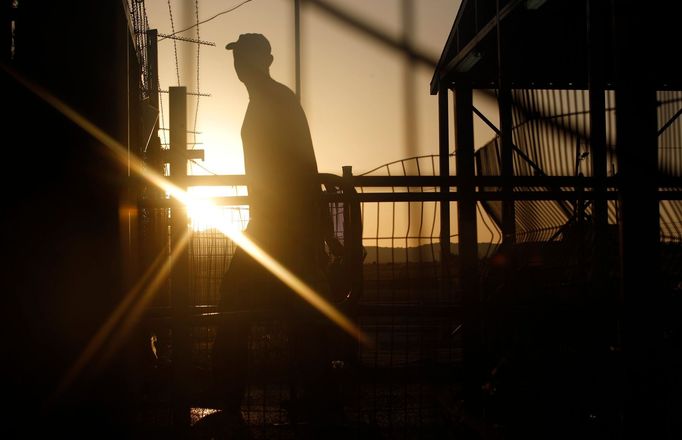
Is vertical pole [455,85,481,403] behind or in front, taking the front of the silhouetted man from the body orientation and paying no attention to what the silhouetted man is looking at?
behind

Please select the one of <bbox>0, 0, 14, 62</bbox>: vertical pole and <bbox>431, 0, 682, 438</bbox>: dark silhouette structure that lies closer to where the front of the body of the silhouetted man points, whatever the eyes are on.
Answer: the vertical pole

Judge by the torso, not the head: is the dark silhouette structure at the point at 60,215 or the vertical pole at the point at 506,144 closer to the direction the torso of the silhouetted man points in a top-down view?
the dark silhouette structure

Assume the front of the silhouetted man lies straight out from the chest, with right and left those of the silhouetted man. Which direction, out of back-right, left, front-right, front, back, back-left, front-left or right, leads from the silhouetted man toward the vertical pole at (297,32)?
right

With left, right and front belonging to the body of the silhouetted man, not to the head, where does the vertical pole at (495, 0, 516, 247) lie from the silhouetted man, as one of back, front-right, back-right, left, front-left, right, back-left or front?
back-right

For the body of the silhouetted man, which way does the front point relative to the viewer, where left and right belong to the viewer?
facing to the left of the viewer
